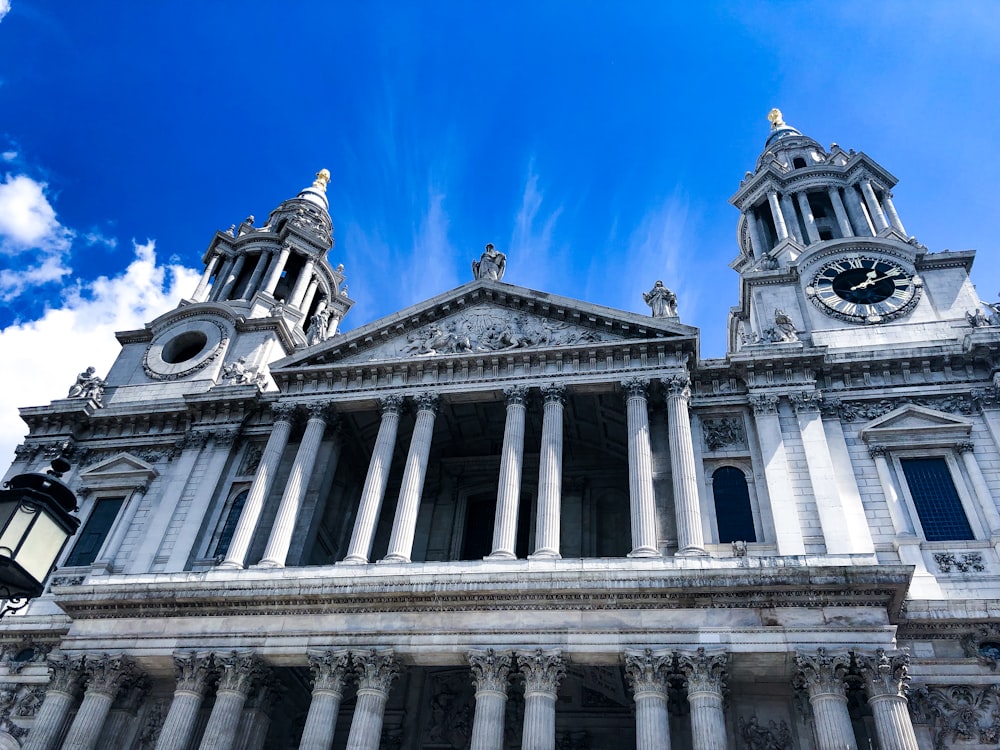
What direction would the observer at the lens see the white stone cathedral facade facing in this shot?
facing the viewer

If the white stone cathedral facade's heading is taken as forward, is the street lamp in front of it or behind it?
in front
